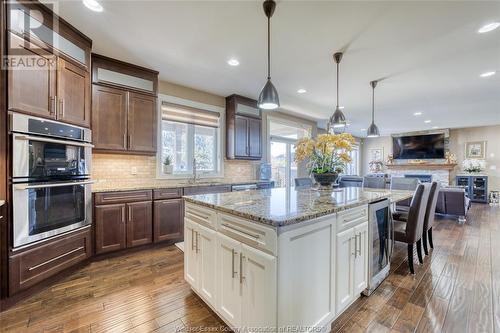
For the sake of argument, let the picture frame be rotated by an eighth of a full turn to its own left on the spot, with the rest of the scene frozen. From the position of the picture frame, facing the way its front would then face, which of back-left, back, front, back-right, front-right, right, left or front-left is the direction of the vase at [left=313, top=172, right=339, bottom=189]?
front-right

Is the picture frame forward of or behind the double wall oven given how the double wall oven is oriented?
forward

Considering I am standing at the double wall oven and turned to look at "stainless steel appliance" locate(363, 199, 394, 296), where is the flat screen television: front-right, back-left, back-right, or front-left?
front-left

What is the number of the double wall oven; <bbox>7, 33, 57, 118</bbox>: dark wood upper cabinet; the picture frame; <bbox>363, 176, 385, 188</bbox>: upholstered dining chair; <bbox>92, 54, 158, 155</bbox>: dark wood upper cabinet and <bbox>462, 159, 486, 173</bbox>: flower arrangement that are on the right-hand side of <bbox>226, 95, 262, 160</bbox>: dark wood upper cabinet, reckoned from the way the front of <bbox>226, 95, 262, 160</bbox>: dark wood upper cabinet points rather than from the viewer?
3

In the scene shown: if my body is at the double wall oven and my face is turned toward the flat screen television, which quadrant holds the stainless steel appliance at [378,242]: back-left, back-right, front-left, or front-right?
front-right

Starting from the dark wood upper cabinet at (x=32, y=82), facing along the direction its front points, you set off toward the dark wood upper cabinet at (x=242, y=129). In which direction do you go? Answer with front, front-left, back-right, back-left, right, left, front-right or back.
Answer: front-left

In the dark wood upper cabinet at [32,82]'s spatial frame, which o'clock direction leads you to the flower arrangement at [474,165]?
The flower arrangement is roughly at 11 o'clock from the dark wood upper cabinet.

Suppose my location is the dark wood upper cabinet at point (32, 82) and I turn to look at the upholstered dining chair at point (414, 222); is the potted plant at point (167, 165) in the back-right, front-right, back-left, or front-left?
front-left

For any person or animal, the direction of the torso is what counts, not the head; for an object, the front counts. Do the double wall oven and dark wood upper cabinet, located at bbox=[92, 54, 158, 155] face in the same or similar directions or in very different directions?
same or similar directions

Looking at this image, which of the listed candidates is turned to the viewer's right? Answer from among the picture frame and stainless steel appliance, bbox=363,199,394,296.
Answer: the stainless steel appliance

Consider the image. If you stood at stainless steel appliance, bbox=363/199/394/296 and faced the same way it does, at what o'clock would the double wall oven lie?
The double wall oven is roughly at 5 o'clock from the stainless steel appliance.

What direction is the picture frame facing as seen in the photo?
toward the camera

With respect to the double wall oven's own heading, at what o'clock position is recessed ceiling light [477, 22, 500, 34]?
The recessed ceiling light is roughly at 12 o'clock from the double wall oven.

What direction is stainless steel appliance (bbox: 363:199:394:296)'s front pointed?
to the viewer's right

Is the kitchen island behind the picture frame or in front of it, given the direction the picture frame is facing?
in front

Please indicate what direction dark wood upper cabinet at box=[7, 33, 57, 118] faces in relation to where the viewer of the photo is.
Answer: facing the viewer and to the right of the viewer

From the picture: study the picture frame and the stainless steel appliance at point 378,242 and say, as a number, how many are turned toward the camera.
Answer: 1

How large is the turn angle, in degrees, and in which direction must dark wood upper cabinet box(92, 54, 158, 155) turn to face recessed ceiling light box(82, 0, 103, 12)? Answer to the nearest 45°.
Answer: approximately 45° to its right
